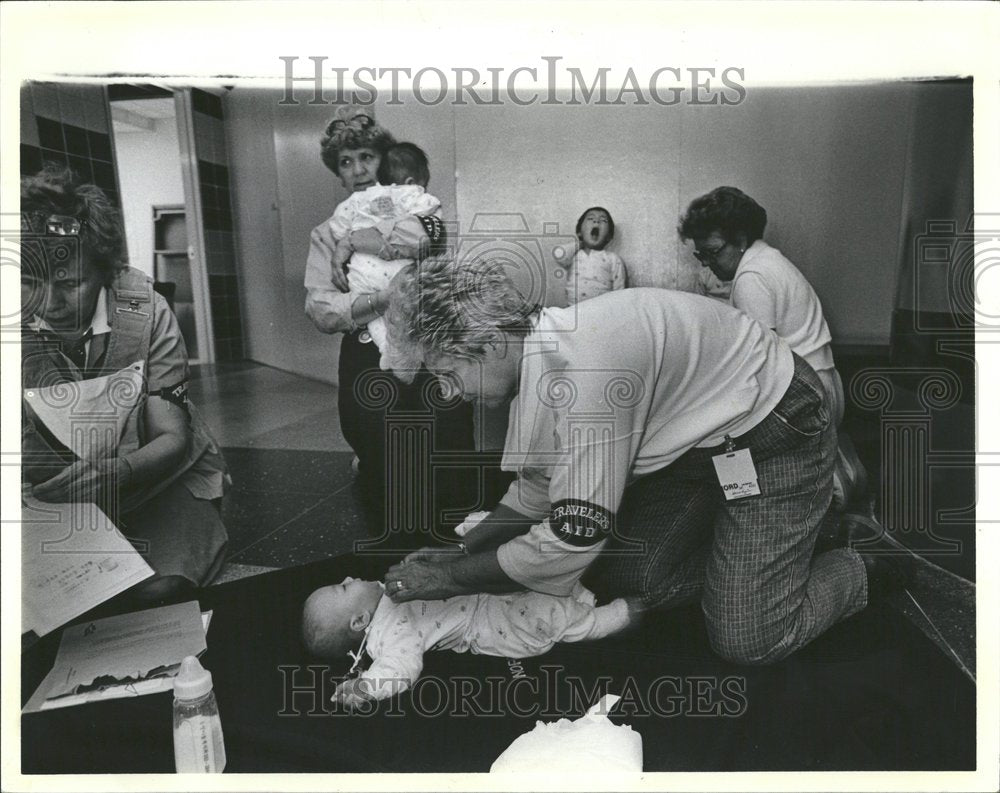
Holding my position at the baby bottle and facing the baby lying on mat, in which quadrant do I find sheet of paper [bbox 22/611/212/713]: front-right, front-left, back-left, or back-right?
back-left

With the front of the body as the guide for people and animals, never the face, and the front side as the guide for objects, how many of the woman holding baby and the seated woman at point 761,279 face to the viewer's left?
1

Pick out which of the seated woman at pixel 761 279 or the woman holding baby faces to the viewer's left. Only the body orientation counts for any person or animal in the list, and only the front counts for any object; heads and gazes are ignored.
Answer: the seated woman

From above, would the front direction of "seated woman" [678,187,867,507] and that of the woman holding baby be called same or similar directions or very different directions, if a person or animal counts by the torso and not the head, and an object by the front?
very different directions

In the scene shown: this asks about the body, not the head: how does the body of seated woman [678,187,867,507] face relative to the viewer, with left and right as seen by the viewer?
facing to the left of the viewer
